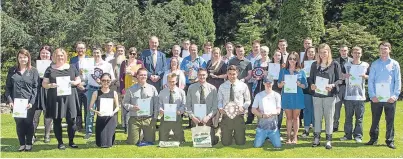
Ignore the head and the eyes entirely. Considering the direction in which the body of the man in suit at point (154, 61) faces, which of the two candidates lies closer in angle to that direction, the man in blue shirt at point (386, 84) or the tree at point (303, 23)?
the man in blue shirt

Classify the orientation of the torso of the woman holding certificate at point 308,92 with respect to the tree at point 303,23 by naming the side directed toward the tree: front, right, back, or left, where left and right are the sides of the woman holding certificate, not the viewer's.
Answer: back

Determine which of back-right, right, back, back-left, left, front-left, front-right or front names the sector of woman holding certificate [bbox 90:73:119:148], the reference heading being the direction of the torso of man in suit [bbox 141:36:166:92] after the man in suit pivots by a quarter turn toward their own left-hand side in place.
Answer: back-right

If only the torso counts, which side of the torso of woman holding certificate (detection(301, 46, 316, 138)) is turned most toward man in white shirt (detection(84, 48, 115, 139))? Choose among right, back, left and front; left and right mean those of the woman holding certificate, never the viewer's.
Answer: right

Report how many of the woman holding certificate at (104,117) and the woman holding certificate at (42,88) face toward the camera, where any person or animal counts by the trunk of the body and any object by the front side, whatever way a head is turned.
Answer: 2

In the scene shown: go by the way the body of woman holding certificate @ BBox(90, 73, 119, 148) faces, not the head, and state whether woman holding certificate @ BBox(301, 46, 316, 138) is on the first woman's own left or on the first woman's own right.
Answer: on the first woman's own left

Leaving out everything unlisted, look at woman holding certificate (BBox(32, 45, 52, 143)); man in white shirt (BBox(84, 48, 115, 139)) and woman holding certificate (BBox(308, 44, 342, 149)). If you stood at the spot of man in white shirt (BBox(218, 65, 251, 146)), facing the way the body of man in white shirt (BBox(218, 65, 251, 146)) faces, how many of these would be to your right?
2

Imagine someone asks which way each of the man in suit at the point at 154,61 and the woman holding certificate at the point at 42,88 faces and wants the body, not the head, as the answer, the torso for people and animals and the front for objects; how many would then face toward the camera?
2

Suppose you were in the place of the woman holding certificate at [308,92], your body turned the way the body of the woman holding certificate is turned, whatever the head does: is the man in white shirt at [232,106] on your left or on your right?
on your right
